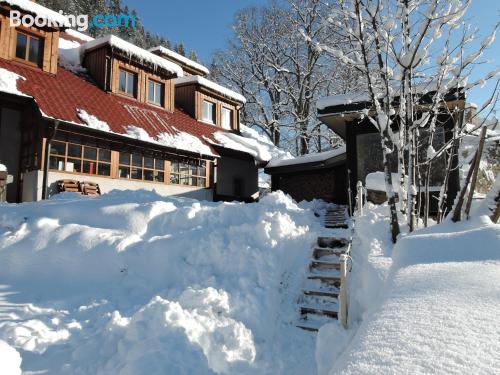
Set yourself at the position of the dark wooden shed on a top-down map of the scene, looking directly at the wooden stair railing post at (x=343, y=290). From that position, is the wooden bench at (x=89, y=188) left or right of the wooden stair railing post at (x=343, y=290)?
right

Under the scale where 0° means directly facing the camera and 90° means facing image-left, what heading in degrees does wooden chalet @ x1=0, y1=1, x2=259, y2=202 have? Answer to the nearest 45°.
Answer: approximately 315°

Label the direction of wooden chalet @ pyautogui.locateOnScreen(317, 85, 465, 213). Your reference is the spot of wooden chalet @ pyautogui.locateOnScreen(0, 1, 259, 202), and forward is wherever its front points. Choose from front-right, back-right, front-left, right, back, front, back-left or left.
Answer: front

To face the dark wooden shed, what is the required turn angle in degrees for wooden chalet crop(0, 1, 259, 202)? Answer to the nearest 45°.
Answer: approximately 45° to its left

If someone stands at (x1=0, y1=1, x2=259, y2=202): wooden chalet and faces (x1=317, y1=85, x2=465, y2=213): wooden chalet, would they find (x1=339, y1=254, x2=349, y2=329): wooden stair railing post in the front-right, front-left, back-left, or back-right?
front-right

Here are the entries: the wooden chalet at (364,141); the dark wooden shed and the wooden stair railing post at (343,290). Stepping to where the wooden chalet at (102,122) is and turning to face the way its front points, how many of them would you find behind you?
0

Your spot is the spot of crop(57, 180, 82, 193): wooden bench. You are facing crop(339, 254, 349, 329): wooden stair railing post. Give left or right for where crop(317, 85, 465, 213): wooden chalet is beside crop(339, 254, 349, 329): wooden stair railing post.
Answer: left
